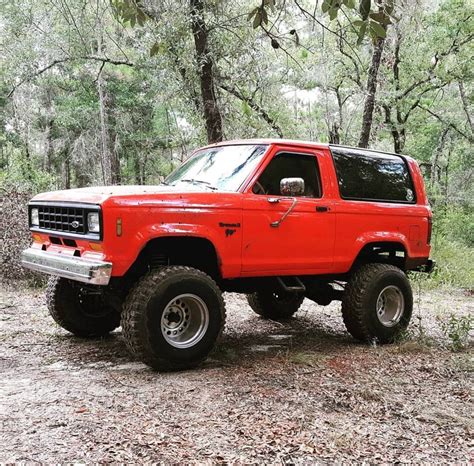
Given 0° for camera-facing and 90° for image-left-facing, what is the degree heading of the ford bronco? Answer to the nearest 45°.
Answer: approximately 45°
